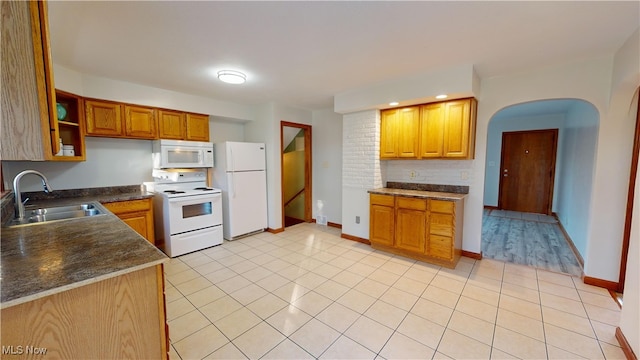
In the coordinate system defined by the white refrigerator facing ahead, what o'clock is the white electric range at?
The white electric range is roughly at 4 o'clock from the white refrigerator.

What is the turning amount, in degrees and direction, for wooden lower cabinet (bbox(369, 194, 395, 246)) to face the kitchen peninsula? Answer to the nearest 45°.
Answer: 0° — it already faces it

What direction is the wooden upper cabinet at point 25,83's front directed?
to the viewer's right

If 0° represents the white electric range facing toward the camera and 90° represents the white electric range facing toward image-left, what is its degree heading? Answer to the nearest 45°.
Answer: approximately 315°

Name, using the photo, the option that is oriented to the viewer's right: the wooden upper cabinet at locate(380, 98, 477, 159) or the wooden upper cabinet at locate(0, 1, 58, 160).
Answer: the wooden upper cabinet at locate(0, 1, 58, 160)
